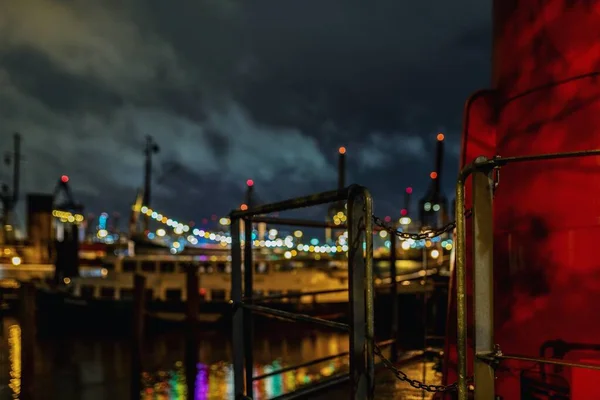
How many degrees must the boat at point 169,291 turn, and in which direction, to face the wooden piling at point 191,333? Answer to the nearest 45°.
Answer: approximately 90° to its left

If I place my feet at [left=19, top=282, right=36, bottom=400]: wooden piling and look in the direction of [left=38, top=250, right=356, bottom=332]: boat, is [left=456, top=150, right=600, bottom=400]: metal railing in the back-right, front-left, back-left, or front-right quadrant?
back-right

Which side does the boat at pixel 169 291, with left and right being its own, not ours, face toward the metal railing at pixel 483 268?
left

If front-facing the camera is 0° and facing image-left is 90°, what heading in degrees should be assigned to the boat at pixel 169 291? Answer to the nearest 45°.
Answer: approximately 90°

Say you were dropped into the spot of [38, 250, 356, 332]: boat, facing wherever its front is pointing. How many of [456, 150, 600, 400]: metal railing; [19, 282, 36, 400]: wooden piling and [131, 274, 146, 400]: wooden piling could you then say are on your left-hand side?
3

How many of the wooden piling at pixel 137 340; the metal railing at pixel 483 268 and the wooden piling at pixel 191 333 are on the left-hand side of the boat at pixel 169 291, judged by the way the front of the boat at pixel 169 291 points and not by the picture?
3
